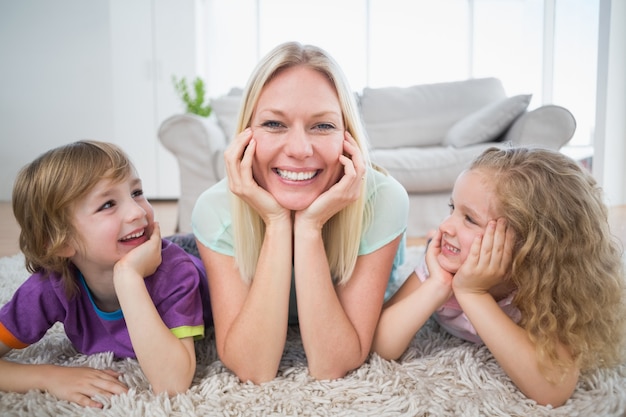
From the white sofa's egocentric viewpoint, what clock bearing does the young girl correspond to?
The young girl is roughly at 12 o'clock from the white sofa.

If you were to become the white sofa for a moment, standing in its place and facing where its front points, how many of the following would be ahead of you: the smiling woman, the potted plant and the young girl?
2

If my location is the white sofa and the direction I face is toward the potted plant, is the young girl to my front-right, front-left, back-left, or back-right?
back-left

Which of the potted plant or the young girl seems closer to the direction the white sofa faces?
the young girl

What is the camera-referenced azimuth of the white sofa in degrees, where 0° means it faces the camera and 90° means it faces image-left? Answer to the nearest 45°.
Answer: approximately 0°

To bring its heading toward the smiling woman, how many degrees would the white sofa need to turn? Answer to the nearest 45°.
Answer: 0° — it already faces them

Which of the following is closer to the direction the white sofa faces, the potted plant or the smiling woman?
the smiling woman
